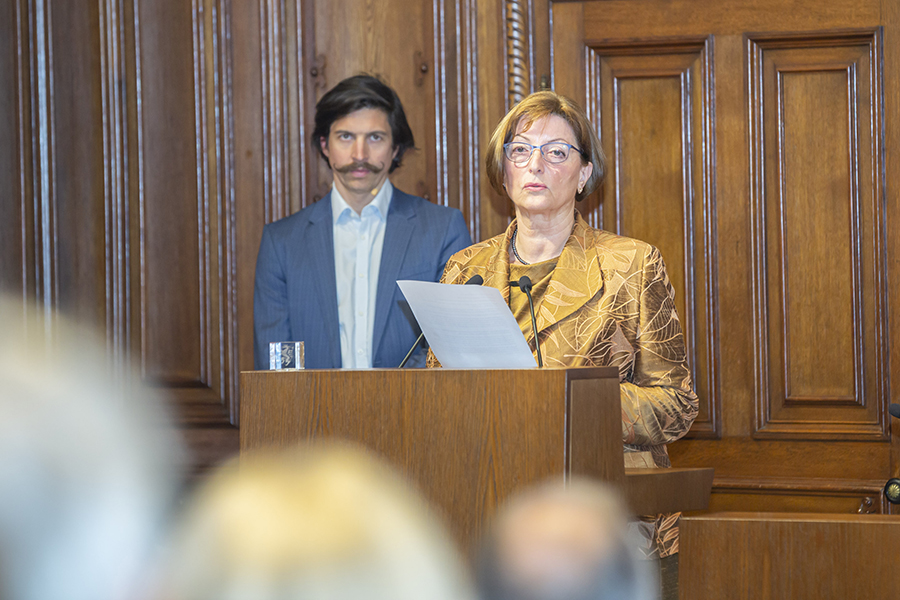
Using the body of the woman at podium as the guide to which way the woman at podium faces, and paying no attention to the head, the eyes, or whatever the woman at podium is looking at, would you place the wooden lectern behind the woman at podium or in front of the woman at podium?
in front

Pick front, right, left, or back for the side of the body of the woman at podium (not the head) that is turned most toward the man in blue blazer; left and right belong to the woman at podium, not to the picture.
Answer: right

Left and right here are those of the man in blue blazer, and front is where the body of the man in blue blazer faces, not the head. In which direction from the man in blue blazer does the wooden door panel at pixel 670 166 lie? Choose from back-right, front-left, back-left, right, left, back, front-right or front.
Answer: left

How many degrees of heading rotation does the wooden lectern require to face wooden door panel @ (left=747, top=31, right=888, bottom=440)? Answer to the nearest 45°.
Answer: approximately 135° to its left

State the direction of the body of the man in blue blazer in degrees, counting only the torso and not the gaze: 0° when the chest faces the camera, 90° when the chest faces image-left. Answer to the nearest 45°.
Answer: approximately 0°

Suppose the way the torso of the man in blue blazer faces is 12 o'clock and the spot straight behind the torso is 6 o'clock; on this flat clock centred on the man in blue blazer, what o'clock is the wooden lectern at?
The wooden lectern is roughly at 12 o'clock from the man in blue blazer.

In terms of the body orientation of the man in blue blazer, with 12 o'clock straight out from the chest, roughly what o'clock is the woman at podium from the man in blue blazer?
The woman at podium is roughly at 11 o'clock from the man in blue blazer.

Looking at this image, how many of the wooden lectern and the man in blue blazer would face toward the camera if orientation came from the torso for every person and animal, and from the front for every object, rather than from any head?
2

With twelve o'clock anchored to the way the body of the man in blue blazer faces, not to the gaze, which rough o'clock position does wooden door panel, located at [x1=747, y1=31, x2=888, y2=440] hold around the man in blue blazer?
The wooden door panel is roughly at 9 o'clock from the man in blue blazer.

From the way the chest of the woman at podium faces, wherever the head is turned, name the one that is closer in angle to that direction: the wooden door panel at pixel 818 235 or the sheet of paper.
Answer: the sheet of paper

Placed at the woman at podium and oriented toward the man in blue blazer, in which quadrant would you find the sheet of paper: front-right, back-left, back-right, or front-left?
back-left
